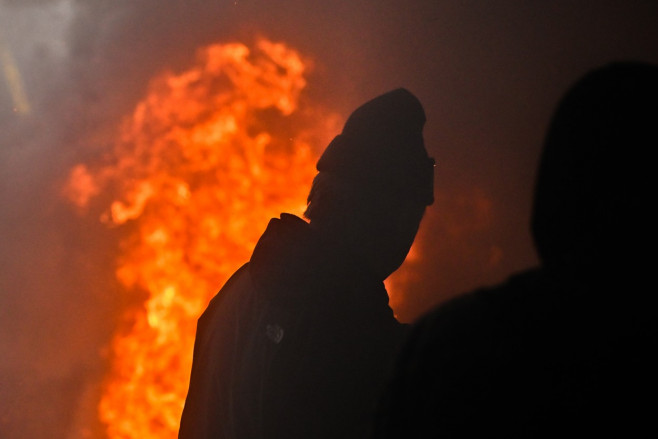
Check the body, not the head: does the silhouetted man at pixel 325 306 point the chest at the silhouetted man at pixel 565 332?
no

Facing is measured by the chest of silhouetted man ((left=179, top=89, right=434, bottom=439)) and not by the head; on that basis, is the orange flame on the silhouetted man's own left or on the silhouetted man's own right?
on the silhouetted man's own left
